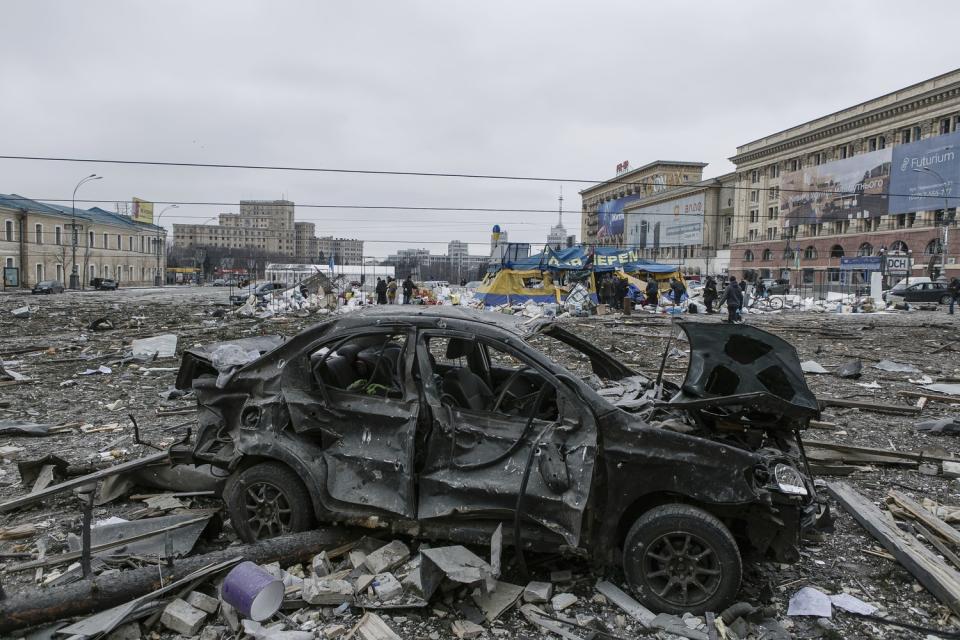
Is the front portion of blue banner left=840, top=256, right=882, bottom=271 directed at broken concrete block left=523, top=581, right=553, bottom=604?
yes

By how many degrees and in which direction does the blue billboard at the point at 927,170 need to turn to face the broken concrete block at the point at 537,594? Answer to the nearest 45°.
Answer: approximately 45° to its left

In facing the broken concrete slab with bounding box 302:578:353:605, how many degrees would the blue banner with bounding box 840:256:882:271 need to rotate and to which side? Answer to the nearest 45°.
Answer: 0° — it already faces it

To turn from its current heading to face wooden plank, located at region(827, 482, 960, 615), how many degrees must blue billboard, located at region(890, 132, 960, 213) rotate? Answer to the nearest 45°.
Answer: approximately 45° to its left

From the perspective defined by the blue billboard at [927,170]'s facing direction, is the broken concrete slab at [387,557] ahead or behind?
ahead

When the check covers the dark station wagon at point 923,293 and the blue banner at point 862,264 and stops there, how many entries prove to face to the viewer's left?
1

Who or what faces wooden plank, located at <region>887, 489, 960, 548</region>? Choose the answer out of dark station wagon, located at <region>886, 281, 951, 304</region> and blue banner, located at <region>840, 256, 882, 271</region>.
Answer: the blue banner

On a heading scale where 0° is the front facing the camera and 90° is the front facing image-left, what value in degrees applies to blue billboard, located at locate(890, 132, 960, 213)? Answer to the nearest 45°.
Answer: approximately 45°

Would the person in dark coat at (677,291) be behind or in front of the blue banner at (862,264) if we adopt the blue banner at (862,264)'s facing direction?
in front

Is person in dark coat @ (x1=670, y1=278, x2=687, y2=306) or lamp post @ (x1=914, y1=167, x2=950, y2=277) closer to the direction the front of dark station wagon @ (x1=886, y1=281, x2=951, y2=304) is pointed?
the person in dark coat

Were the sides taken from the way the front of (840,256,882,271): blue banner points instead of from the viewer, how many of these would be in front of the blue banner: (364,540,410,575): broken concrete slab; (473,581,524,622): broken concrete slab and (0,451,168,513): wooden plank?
3
